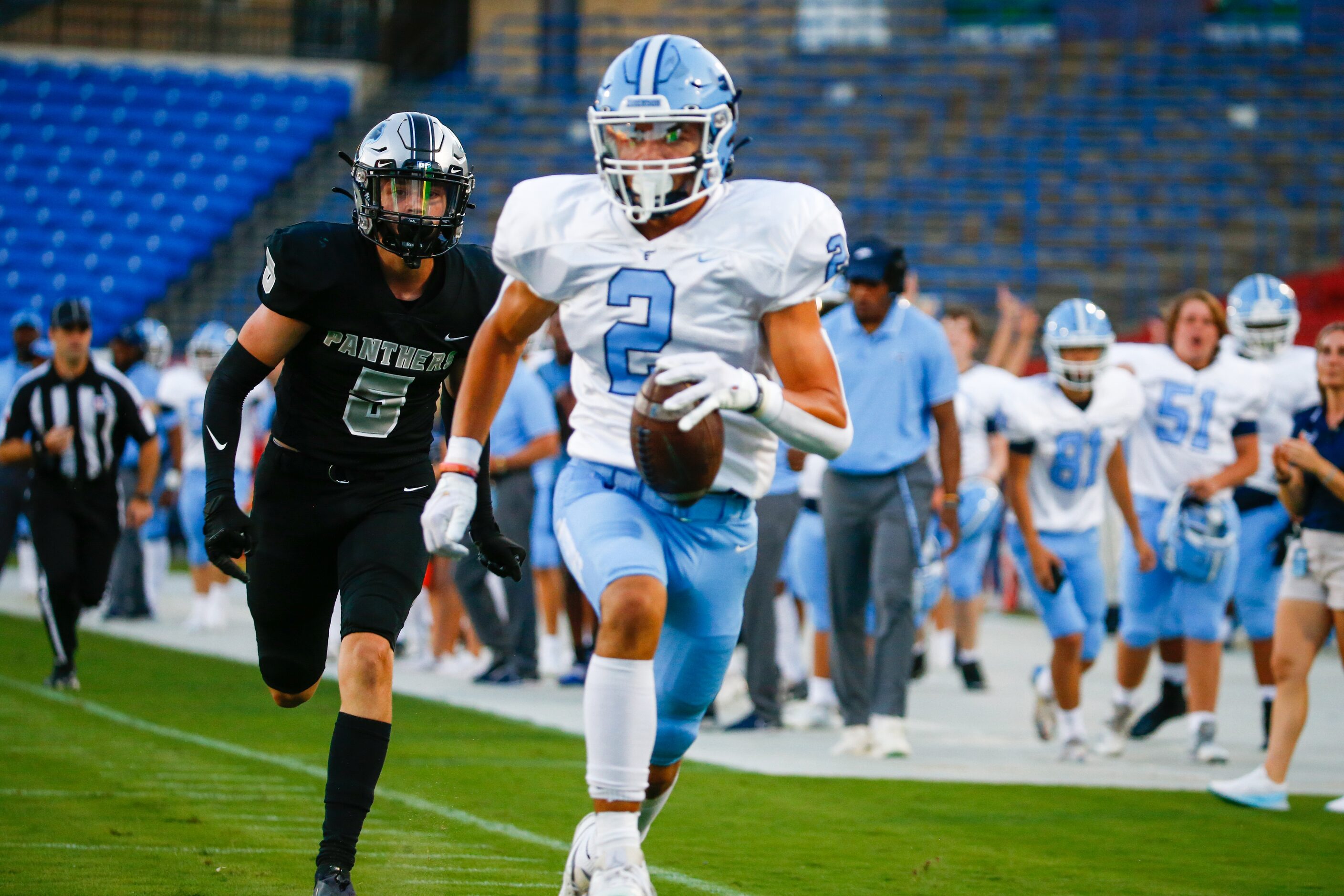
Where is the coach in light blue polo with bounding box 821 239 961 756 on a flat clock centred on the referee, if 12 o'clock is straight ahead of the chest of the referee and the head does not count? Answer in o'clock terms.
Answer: The coach in light blue polo is roughly at 10 o'clock from the referee.

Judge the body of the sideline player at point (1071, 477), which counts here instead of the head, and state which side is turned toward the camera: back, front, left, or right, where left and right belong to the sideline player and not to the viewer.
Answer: front

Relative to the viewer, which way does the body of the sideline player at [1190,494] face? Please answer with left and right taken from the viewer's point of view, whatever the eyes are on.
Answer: facing the viewer

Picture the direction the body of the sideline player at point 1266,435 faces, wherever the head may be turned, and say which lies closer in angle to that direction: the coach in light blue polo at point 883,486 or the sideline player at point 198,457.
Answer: the coach in light blue polo

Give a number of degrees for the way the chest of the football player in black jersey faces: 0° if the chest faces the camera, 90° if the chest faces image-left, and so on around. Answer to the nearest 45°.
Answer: approximately 0°

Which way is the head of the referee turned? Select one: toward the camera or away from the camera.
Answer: toward the camera

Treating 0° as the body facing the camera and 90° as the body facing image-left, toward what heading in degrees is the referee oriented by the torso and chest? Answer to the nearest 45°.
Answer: approximately 0°

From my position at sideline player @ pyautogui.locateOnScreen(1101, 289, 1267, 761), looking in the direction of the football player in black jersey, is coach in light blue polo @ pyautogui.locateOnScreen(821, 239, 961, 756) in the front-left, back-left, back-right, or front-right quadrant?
front-right

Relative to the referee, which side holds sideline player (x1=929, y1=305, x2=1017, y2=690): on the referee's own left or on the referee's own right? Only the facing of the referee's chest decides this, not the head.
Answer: on the referee's own left

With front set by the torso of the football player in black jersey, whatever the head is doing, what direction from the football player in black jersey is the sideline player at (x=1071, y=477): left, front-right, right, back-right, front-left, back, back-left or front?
back-left

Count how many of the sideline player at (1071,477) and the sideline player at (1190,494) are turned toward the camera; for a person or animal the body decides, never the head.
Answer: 2

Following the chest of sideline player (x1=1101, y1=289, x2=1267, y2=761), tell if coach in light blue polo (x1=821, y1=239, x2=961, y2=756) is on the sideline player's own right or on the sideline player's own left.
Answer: on the sideline player's own right

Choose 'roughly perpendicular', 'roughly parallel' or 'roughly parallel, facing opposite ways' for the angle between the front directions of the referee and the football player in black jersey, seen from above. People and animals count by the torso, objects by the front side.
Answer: roughly parallel

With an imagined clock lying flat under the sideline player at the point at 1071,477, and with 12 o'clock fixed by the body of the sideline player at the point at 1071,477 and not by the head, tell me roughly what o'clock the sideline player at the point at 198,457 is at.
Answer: the sideline player at the point at 198,457 is roughly at 4 o'clock from the sideline player at the point at 1071,477.

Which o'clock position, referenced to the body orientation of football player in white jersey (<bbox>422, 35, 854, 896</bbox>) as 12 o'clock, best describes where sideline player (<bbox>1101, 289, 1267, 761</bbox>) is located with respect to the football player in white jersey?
The sideline player is roughly at 7 o'clock from the football player in white jersey.
